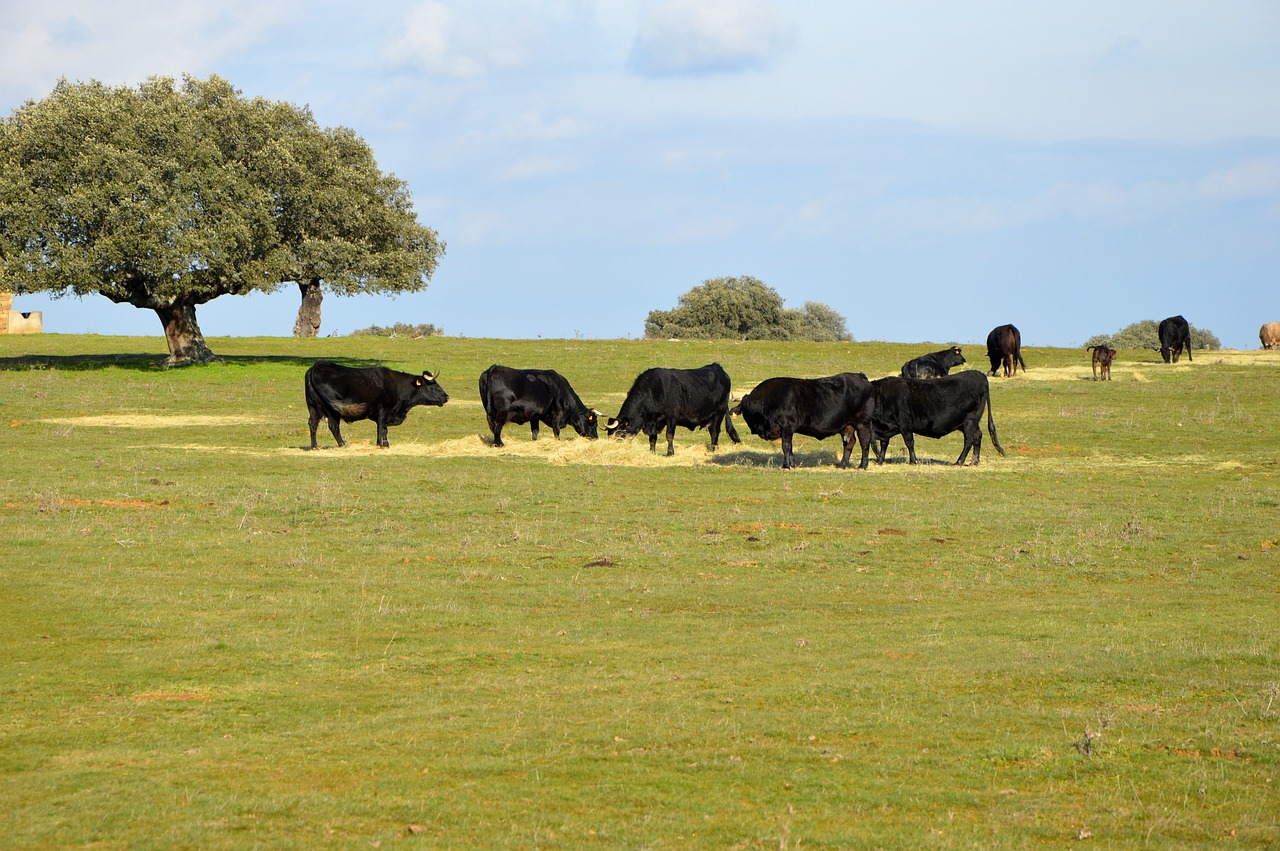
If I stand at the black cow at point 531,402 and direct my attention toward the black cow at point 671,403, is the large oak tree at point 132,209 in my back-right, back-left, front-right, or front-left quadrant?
back-left

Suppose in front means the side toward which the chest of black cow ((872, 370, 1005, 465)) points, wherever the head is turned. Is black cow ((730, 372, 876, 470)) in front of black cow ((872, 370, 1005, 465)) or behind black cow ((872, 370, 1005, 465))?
in front

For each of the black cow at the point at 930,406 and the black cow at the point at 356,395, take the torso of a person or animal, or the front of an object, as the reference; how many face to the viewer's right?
1

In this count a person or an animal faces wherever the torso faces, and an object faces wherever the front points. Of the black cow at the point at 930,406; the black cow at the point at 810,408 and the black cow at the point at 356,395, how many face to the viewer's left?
2

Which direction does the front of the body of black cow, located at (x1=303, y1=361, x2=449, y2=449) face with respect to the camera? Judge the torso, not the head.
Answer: to the viewer's right

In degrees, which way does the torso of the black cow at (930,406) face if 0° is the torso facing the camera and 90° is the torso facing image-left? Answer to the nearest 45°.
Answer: approximately 90°

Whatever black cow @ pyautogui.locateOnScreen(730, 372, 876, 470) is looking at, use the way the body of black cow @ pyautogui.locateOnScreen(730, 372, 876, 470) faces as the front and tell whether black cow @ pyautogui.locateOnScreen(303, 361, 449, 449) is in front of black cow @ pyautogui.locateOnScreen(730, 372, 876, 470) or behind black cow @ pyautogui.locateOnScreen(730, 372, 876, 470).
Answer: in front

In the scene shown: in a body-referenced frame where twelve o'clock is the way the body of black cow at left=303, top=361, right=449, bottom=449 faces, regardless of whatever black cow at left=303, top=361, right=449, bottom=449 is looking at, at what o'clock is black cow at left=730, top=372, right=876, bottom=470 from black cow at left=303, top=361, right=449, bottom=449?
black cow at left=730, top=372, right=876, bottom=470 is roughly at 1 o'clock from black cow at left=303, top=361, right=449, bottom=449.

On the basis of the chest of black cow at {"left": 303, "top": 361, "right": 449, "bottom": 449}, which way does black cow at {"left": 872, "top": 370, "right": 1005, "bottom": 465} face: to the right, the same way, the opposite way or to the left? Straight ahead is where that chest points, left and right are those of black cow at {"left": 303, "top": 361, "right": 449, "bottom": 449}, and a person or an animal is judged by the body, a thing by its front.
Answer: the opposite way

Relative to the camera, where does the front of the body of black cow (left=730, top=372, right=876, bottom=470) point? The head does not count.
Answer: to the viewer's left

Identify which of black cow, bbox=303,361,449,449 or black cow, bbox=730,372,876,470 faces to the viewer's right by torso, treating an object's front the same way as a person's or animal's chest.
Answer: black cow, bbox=303,361,449,449

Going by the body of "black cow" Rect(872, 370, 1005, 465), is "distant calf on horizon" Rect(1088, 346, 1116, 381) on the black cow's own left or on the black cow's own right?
on the black cow's own right
